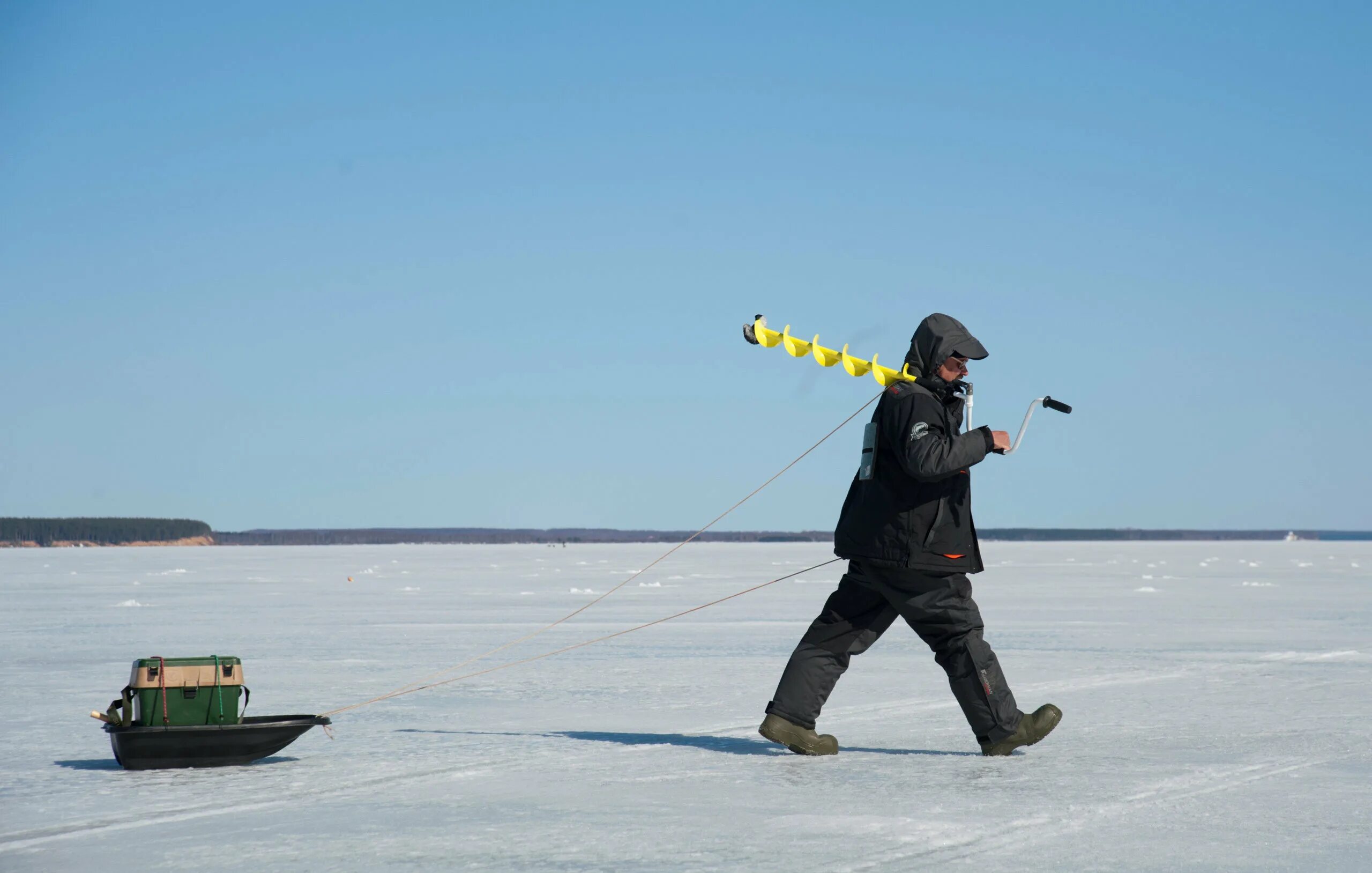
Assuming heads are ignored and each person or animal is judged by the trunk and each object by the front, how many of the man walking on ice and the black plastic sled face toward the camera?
0

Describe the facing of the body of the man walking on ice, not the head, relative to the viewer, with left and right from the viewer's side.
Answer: facing to the right of the viewer

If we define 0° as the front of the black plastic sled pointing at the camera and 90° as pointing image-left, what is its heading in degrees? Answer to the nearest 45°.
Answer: approximately 270°

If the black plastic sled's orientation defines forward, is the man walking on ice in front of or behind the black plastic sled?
in front

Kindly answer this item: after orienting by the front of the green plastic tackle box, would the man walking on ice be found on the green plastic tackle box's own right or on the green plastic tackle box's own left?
on the green plastic tackle box's own left

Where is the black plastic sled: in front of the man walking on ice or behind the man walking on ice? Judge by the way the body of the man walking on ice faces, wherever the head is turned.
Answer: behind

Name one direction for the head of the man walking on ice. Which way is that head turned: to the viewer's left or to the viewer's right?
to the viewer's right
